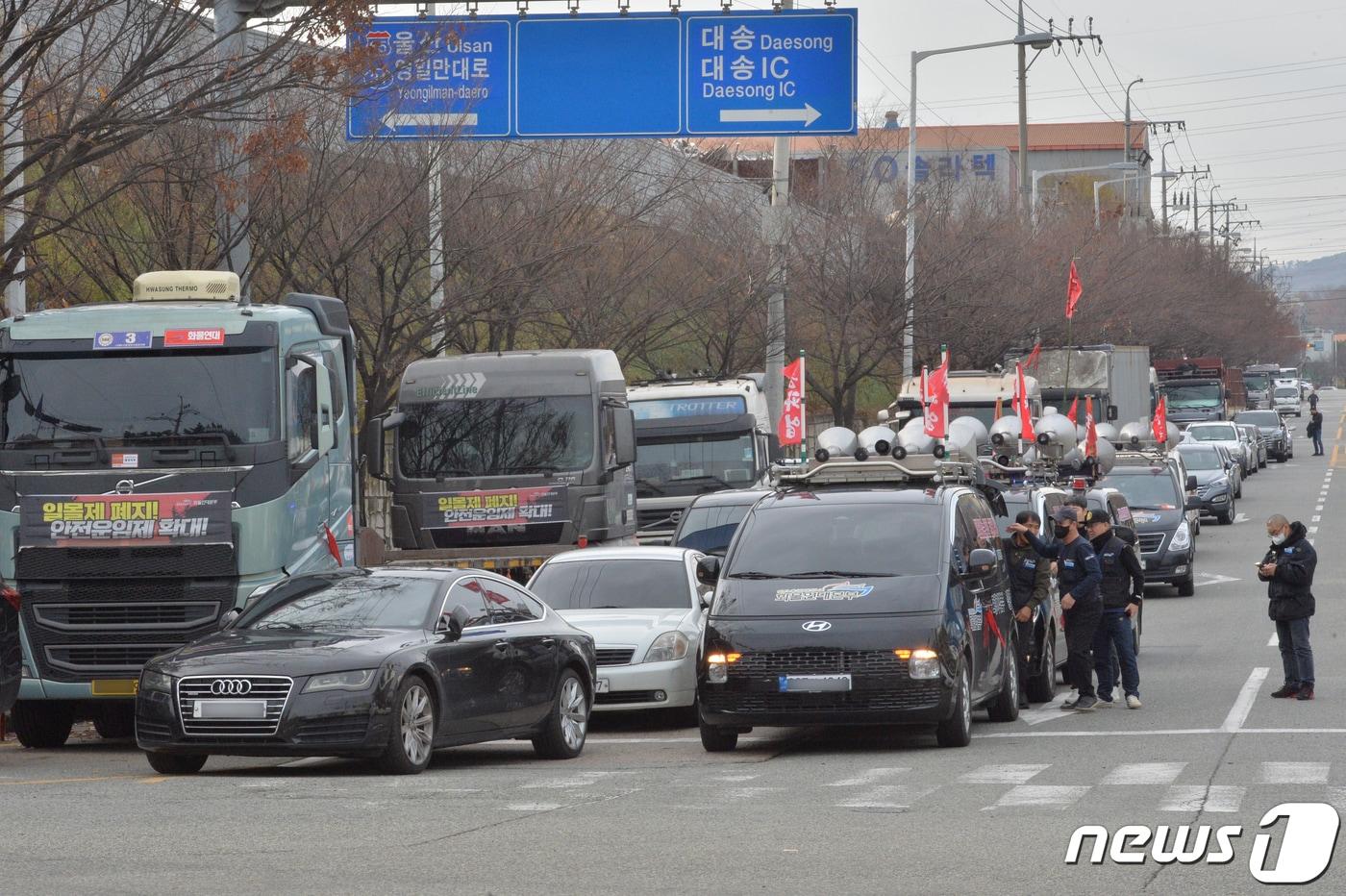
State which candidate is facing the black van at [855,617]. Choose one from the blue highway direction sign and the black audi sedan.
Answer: the blue highway direction sign

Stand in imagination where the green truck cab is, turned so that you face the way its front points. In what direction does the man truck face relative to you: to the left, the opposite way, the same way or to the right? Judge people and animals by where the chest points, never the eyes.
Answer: the same way

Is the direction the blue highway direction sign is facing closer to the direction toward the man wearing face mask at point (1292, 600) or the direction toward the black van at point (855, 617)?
the black van

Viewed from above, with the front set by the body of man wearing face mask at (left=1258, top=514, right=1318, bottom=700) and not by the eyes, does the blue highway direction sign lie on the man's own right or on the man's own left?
on the man's own right

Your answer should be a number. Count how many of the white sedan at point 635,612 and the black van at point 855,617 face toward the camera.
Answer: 2

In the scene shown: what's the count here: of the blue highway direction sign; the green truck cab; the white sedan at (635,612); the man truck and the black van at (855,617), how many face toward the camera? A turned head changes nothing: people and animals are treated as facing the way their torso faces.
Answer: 5

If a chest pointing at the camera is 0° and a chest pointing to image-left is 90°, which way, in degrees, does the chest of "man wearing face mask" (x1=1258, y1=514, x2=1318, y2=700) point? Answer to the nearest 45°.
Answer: approximately 45°

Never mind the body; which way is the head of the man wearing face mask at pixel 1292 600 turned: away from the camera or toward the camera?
toward the camera

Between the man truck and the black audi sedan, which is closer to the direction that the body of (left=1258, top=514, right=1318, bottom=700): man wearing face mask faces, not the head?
the black audi sedan

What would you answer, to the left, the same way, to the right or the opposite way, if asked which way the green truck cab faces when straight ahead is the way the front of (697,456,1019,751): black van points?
the same way

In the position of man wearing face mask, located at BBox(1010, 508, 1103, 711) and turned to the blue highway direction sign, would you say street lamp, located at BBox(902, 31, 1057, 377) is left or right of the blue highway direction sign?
right

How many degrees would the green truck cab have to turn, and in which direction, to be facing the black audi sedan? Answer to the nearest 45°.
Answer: approximately 45° to its left

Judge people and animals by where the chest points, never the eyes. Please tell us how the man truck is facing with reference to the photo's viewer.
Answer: facing the viewer

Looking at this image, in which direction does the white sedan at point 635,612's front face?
toward the camera

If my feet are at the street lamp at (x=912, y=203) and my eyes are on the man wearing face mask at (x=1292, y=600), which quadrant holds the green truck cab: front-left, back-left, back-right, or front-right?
front-right

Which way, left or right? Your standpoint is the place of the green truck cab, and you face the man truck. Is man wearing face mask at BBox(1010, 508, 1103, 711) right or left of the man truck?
right
